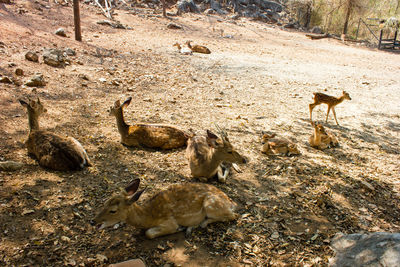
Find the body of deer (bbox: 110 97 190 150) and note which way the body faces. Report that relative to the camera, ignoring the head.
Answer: to the viewer's left

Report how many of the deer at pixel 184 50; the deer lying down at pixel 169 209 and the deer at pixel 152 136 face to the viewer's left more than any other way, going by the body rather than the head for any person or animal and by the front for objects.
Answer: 3

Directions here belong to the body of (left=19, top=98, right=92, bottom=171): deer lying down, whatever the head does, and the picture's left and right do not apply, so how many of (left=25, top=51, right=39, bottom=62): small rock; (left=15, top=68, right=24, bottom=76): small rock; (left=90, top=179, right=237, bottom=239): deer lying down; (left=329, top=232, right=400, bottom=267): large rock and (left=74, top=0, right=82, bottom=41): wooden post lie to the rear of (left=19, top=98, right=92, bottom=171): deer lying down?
2

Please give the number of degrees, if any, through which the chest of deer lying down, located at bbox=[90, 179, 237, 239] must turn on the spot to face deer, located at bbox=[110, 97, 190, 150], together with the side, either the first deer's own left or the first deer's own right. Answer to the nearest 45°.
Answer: approximately 90° to the first deer's own right

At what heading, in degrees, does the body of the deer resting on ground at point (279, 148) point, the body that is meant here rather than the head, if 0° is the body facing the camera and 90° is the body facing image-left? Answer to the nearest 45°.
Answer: approximately 90°

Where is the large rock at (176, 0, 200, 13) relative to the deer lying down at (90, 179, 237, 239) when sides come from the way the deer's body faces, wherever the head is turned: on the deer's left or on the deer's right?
on the deer's right

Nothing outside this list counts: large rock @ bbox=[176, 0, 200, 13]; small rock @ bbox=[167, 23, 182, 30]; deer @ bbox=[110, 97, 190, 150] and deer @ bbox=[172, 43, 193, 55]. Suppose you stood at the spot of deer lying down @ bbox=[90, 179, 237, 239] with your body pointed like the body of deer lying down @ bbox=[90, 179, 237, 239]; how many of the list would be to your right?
4

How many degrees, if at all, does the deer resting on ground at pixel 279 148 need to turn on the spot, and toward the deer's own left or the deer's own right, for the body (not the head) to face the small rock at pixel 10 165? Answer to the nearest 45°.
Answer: approximately 45° to the deer's own left

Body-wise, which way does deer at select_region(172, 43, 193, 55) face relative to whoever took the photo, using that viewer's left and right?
facing to the left of the viewer

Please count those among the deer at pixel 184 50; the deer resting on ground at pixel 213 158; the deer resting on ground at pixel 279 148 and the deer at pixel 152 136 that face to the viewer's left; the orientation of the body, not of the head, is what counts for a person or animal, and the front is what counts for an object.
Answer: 3

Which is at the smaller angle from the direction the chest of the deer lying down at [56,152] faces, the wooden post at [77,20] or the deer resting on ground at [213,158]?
the wooden post

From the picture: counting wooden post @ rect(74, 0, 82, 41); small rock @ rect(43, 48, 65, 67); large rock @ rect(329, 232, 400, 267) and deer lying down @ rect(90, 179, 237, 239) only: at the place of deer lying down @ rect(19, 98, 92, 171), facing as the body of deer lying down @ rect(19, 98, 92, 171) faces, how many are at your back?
2

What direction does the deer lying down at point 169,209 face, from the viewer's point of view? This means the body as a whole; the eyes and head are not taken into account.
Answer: to the viewer's left

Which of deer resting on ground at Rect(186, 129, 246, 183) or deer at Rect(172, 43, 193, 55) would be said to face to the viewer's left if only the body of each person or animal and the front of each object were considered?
the deer

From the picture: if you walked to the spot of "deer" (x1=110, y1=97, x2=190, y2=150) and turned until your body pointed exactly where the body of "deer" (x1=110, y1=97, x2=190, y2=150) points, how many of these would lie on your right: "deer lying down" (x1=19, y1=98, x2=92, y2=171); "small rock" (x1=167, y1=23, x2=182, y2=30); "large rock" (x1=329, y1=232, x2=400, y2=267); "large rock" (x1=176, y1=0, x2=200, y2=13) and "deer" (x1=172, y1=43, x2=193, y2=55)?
3

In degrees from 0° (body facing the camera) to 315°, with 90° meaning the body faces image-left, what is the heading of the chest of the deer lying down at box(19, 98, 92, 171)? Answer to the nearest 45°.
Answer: approximately 135°
